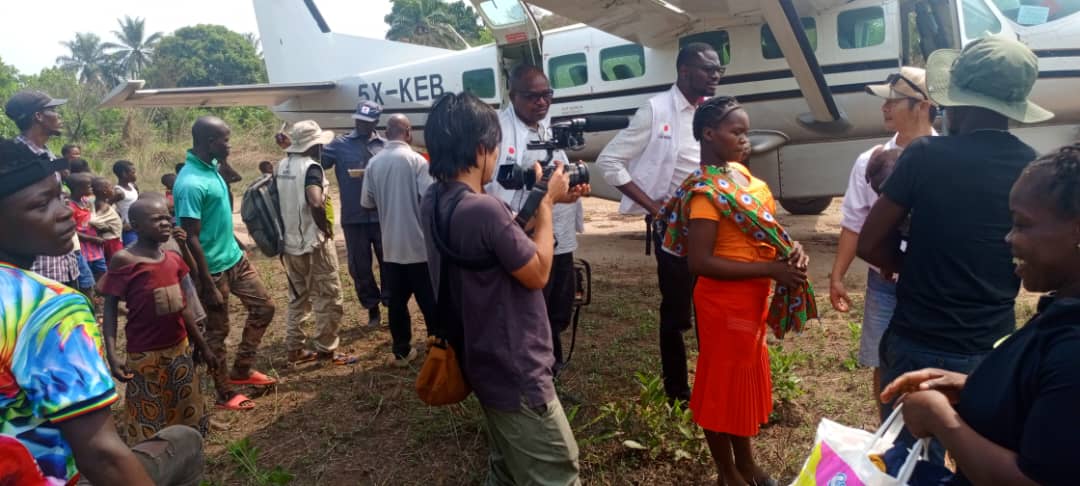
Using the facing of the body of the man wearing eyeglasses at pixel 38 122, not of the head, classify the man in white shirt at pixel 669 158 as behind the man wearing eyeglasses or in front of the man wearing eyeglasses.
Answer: in front

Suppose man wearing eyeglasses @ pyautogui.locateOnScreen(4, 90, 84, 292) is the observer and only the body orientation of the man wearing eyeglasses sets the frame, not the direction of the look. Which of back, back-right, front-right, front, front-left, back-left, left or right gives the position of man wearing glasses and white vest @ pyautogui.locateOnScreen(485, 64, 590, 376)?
front-right

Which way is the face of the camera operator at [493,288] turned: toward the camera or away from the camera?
away from the camera

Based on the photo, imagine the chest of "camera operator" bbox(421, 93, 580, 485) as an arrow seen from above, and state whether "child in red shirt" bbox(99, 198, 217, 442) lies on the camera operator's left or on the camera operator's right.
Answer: on the camera operator's left

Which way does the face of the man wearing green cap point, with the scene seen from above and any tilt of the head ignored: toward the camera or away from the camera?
away from the camera

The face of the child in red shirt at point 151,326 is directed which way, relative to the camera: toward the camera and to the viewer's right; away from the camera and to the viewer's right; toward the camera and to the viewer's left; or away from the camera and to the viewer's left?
toward the camera and to the viewer's right

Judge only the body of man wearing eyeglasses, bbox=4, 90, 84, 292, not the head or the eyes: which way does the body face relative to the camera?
to the viewer's right

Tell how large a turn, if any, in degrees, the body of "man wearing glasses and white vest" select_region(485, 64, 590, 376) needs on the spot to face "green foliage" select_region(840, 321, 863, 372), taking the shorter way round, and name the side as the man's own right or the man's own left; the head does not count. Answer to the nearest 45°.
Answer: approximately 45° to the man's own left

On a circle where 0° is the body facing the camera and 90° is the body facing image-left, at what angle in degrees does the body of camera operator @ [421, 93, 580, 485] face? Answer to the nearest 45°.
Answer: approximately 225°

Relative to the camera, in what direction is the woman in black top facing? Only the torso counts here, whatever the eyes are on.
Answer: to the viewer's left
